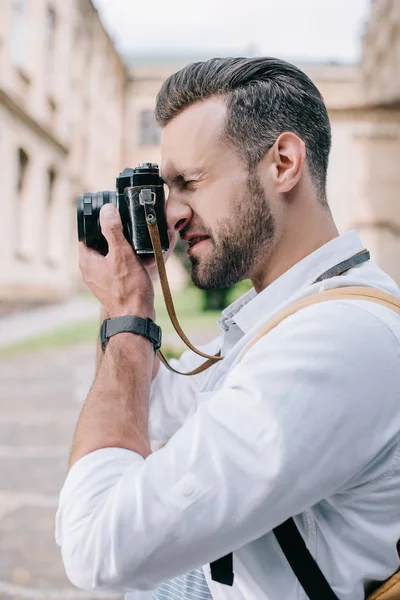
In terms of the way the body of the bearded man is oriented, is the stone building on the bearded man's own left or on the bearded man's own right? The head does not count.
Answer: on the bearded man's own right

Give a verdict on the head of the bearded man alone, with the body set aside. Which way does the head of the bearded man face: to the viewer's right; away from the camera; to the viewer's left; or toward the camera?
to the viewer's left

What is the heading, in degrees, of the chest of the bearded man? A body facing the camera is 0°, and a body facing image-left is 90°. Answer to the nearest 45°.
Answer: approximately 90°
